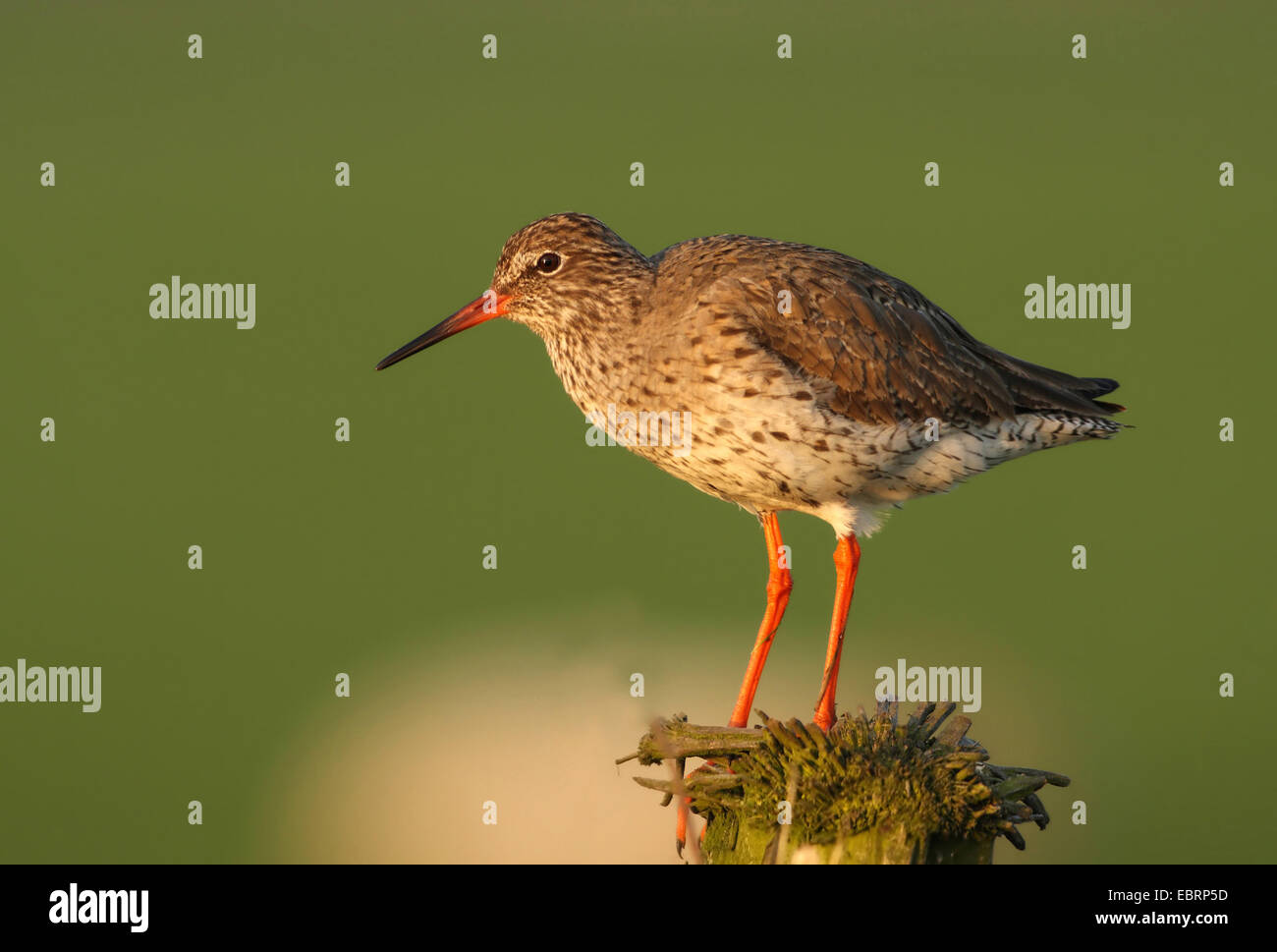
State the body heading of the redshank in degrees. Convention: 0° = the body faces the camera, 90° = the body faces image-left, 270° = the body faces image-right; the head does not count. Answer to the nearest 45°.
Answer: approximately 90°
